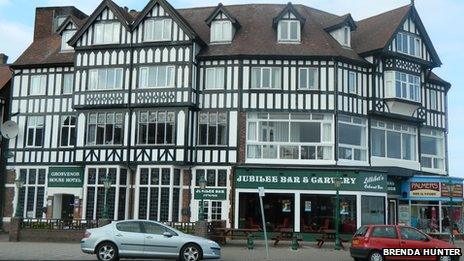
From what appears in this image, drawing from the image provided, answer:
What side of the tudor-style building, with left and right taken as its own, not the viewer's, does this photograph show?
front

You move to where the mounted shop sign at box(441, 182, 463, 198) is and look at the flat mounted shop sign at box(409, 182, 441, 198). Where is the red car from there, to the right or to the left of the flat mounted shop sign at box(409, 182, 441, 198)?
left

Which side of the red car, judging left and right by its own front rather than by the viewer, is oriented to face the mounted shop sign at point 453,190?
left

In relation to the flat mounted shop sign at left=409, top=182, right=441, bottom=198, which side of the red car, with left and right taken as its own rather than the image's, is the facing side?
left

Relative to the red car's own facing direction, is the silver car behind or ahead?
behind

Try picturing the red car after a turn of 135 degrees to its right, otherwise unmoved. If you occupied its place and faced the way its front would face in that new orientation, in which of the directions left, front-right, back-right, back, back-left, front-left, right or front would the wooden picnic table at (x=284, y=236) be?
right

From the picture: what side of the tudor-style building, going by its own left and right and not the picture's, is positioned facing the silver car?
front

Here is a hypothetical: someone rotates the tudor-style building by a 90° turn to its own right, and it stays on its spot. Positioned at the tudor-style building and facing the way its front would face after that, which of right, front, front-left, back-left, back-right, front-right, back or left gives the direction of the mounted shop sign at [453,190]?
back

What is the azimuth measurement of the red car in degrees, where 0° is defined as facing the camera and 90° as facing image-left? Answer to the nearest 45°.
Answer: approximately 270°

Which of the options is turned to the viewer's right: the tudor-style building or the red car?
the red car

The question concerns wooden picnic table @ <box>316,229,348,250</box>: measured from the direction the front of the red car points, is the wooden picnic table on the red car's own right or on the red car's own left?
on the red car's own left

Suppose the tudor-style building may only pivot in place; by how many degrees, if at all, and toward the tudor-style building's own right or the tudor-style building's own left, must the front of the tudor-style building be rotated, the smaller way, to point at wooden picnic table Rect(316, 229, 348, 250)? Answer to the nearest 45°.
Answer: approximately 45° to the tudor-style building's own left
